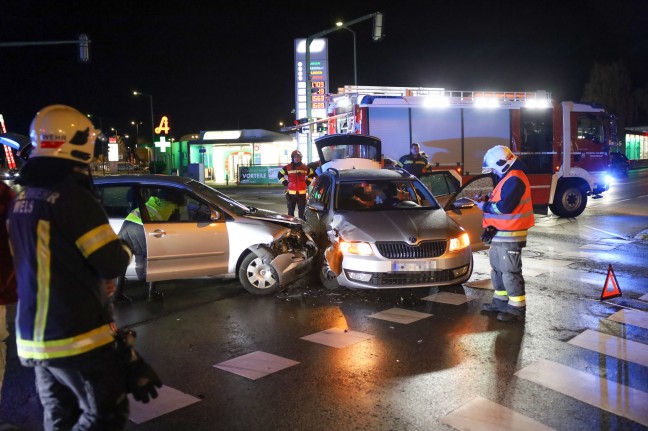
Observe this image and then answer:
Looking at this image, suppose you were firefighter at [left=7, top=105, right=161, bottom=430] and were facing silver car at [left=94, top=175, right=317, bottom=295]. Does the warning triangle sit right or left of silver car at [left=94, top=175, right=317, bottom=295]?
right

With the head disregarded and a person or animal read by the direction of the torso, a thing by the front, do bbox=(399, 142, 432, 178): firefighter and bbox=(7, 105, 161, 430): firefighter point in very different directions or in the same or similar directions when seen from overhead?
very different directions

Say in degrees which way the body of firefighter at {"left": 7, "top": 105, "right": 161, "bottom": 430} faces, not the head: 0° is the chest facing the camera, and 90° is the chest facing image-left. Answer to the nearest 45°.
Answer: approximately 225°

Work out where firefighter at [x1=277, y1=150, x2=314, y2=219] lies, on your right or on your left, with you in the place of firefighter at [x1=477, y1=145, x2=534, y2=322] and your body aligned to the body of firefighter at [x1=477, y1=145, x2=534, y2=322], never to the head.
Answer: on your right

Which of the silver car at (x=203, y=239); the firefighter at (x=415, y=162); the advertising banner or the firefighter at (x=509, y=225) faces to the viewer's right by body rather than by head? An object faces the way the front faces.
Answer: the silver car

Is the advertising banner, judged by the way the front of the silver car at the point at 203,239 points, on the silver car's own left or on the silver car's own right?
on the silver car's own left

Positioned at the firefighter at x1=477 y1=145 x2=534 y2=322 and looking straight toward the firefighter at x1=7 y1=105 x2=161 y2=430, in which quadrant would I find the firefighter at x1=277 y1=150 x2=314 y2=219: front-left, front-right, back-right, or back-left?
back-right

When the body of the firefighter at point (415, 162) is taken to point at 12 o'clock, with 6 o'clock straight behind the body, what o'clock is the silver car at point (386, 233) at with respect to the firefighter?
The silver car is roughly at 12 o'clock from the firefighter.

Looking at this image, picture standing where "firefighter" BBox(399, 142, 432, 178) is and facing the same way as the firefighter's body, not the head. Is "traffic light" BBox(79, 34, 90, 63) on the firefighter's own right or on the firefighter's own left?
on the firefighter's own right

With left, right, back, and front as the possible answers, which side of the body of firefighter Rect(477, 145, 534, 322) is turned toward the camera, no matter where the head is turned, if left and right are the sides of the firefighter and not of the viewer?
left

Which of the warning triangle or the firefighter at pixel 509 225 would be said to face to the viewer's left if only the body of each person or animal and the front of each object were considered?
the firefighter

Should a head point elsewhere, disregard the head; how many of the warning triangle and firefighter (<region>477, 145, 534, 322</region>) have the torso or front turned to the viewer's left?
1

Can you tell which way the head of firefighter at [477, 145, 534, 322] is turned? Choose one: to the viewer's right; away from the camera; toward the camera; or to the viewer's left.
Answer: to the viewer's left

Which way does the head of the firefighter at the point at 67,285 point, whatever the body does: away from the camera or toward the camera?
away from the camera
